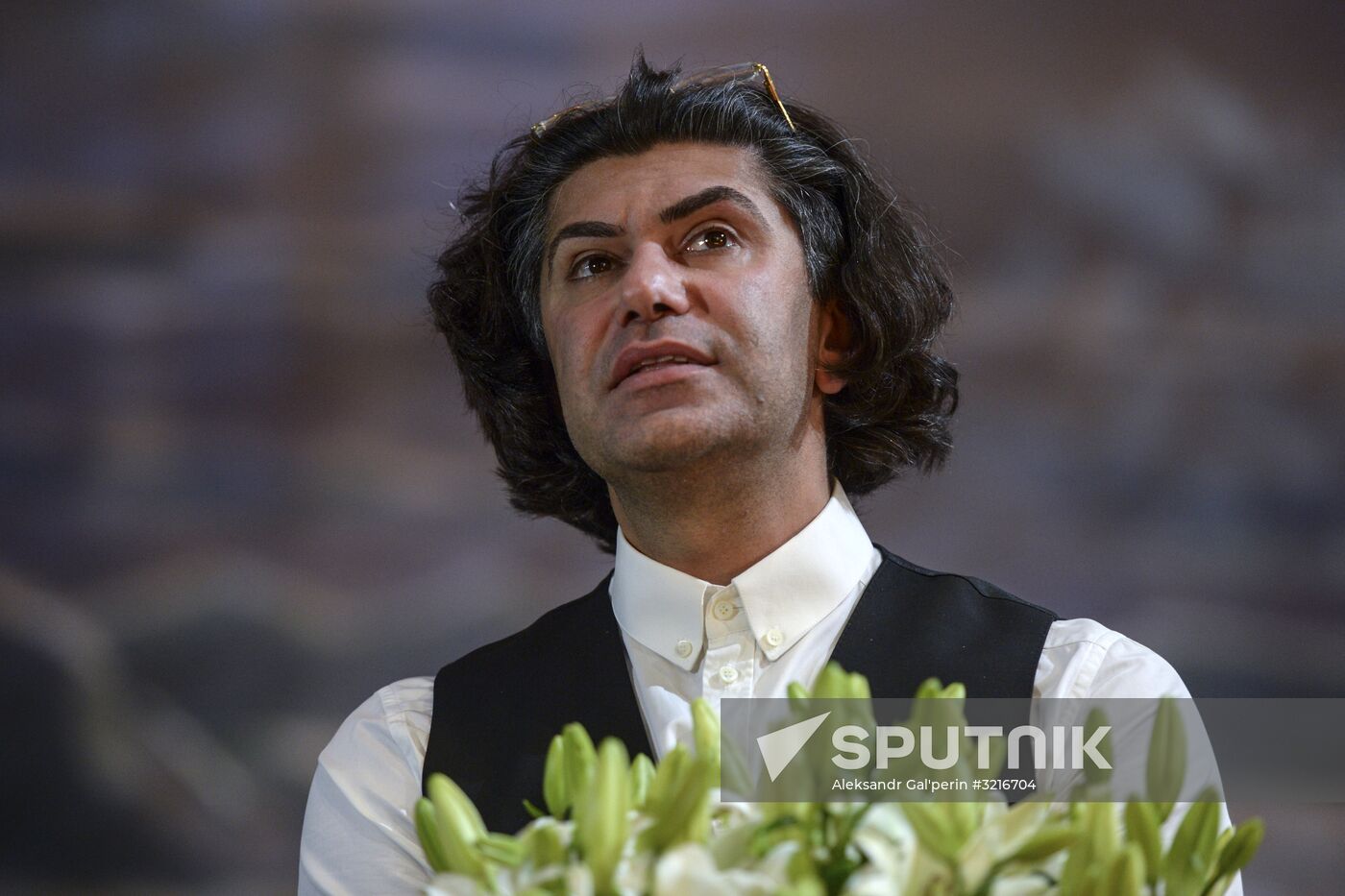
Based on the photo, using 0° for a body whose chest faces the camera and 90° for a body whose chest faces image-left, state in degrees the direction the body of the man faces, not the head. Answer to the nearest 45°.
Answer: approximately 0°
